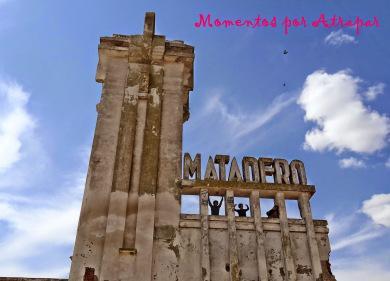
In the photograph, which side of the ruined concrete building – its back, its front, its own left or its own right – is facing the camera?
front
